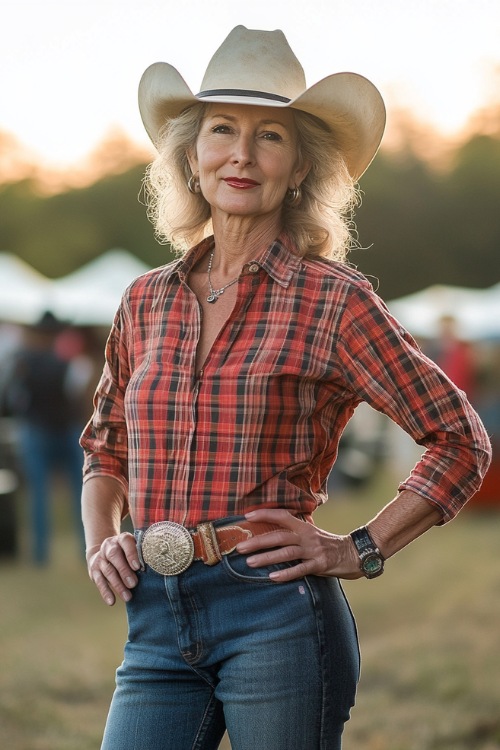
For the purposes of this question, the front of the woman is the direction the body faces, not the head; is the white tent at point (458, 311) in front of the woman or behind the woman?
behind

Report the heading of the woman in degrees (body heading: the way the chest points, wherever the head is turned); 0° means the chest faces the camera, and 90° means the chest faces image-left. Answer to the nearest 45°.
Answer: approximately 45°

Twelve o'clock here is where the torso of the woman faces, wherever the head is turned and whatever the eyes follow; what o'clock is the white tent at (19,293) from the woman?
The white tent is roughly at 4 o'clock from the woman.

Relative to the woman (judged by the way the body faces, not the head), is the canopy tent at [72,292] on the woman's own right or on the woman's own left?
on the woman's own right

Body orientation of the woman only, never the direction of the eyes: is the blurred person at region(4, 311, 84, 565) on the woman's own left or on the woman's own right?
on the woman's own right
